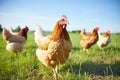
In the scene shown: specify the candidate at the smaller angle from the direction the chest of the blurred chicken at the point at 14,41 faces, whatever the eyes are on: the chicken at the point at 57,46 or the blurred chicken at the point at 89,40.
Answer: the blurred chicken

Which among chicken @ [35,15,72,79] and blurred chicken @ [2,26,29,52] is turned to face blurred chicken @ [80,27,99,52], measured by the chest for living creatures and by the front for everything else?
blurred chicken @ [2,26,29,52]

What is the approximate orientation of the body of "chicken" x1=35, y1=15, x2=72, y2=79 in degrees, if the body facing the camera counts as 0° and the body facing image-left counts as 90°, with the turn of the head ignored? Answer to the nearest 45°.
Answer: approximately 315°

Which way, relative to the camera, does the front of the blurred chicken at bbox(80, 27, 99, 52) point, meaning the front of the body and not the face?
to the viewer's right

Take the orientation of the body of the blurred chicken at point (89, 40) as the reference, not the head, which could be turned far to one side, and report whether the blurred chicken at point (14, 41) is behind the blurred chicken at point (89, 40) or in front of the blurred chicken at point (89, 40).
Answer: behind

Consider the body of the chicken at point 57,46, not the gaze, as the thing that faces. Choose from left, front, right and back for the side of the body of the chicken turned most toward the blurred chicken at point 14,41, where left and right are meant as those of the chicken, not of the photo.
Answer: back

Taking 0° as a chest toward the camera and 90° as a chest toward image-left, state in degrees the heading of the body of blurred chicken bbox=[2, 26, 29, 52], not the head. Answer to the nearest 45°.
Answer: approximately 270°
